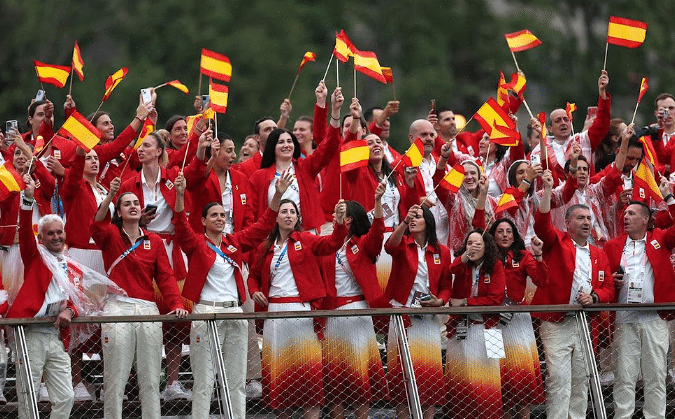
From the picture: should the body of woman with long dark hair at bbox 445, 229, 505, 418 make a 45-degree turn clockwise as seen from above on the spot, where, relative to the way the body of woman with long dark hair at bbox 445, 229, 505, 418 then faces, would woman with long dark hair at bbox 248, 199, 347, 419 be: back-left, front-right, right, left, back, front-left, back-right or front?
front

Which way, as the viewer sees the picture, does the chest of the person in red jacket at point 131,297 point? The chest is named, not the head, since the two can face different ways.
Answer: toward the camera

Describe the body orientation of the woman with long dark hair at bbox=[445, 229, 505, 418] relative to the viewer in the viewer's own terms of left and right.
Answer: facing the viewer and to the left of the viewer

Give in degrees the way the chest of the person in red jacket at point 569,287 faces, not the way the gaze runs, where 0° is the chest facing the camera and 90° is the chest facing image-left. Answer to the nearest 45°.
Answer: approximately 315°

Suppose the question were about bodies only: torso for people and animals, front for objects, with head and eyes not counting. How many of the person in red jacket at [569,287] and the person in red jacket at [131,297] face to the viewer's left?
0

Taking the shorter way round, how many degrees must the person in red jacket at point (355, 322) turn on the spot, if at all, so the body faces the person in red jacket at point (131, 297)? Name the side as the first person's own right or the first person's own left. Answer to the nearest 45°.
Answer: approximately 45° to the first person's own right

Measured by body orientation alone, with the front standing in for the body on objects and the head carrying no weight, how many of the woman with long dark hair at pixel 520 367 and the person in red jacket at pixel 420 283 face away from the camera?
0

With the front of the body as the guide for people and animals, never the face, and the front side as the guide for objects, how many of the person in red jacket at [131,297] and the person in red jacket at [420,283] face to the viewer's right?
0
